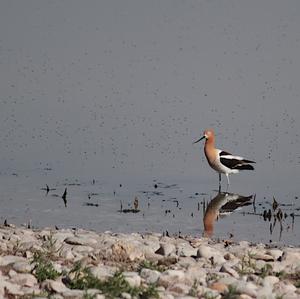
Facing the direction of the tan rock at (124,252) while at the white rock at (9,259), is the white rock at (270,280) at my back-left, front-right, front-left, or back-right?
front-right

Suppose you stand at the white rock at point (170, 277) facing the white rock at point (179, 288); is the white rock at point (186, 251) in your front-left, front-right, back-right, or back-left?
back-left

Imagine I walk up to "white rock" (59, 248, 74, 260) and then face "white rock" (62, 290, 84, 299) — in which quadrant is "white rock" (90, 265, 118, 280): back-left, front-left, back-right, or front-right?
front-left

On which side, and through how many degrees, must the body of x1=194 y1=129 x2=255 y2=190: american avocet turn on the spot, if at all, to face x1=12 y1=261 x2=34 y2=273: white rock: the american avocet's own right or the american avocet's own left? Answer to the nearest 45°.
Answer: approximately 90° to the american avocet's own left

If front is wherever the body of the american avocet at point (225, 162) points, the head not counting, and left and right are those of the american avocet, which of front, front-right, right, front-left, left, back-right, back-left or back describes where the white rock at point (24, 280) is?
left

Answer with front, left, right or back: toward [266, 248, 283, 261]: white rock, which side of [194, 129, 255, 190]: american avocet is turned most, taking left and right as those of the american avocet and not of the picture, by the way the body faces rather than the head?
left

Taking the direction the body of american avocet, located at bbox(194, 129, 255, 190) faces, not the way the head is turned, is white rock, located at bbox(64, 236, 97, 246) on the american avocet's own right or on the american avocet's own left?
on the american avocet's own left

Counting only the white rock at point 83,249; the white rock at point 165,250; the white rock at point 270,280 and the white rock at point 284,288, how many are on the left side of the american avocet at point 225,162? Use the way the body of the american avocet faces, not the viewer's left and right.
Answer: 4

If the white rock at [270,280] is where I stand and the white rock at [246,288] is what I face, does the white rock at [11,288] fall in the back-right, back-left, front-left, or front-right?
front-right

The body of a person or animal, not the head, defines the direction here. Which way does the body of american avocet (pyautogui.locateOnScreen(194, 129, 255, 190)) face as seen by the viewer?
to the viewer's left

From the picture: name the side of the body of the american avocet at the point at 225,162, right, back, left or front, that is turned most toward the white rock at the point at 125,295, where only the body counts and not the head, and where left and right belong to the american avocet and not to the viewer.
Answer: left

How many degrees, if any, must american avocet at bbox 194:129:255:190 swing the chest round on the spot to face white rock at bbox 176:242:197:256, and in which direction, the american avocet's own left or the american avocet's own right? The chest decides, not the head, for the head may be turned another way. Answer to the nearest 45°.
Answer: approximately 90° to the american avocet's own left

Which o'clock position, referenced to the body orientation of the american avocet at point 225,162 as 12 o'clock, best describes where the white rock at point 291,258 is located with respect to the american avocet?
The white rock is roughly at 9 o'clock from the american avocet.

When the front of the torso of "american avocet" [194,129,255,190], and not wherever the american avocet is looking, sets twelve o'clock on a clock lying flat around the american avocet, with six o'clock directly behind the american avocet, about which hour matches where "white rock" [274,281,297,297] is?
The white rock is roughly at 9 o'clock from the american avocet.
